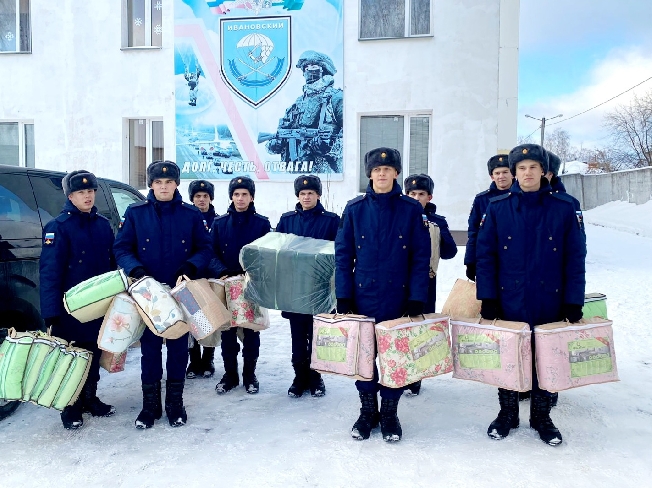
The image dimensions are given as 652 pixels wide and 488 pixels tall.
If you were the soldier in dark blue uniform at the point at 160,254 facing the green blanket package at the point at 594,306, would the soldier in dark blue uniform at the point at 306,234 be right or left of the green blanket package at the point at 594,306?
left

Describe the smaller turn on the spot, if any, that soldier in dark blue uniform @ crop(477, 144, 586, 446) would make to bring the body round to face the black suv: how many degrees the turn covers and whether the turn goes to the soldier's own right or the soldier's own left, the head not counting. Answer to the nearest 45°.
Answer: approximately 90° to the soldier's own right

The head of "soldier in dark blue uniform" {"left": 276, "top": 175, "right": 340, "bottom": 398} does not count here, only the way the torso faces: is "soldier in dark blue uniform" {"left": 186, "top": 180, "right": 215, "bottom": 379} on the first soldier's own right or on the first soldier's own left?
on the first soldier's own right

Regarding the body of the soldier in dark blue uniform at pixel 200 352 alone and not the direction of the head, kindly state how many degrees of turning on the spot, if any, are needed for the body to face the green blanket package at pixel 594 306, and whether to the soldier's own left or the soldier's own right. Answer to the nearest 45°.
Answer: approximately 45° to the soldier's own left

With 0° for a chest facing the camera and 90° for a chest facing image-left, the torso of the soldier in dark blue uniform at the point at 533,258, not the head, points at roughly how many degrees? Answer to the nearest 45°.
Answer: approximately 0°

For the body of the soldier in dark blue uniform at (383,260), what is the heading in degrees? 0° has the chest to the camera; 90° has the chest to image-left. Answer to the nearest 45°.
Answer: approximately 0°

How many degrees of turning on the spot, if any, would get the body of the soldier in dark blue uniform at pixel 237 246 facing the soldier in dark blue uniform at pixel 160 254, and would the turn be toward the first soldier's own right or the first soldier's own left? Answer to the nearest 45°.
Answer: approximately 45° to the first soldier's own right
